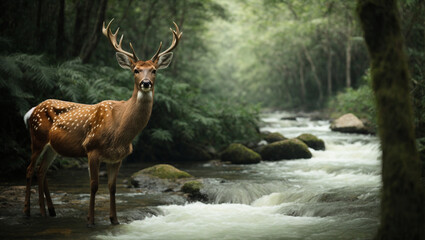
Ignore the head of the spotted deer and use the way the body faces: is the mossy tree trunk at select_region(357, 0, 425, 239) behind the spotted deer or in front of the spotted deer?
in front

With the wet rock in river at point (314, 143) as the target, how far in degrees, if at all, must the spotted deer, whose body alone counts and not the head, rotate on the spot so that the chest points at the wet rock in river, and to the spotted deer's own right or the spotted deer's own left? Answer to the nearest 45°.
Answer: approximately 90° to the spotted deer's own left

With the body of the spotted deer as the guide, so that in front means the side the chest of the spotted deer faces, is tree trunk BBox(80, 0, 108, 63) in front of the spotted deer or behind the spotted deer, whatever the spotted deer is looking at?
behind

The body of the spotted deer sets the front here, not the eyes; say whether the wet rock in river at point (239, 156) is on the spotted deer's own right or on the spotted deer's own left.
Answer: on the spotted deer's own left

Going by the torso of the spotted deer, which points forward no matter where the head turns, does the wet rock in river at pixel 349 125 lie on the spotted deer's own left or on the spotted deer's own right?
on the spotted deer's own left

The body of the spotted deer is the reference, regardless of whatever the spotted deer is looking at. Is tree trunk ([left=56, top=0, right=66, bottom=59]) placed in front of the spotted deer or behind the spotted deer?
behind

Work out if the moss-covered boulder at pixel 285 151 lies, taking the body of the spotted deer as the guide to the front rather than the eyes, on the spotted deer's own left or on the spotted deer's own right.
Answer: on the spotted deer's own left

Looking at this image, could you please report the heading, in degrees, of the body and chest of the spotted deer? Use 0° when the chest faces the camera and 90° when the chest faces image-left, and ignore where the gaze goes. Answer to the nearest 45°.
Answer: approximately 315°

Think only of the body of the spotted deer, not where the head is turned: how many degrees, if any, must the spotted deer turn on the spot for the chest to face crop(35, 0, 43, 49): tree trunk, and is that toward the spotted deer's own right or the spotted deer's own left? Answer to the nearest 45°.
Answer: approximately 135° to the spotted deer's own left

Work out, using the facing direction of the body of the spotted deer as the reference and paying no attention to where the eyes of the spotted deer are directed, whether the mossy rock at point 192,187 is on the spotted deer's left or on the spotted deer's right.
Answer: on the spotted deer's left
